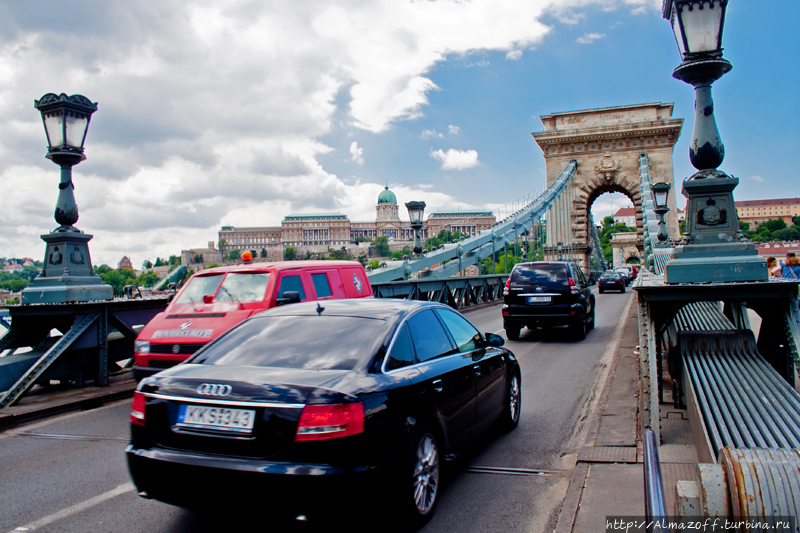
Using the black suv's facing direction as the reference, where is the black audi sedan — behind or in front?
behind

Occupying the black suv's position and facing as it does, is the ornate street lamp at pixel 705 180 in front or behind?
behind

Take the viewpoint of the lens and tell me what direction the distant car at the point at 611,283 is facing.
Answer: facing away from the viewer

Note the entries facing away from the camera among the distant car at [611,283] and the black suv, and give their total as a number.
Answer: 2

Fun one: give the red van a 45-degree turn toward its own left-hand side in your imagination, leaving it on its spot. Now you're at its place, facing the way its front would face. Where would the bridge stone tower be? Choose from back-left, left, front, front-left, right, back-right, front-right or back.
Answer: back-left

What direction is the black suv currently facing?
away from the camera

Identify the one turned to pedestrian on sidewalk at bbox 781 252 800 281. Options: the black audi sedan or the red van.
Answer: the black audi sedan

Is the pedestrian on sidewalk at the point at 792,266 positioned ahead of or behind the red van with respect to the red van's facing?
behind

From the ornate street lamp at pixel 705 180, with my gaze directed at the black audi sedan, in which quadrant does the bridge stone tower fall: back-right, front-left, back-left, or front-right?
back-right

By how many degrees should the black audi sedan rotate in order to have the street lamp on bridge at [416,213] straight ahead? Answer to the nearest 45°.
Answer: approximately 45° to its left

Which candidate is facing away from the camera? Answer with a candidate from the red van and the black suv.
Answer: the black suv

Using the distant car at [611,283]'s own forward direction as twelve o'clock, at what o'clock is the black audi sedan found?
The black audi sedan is roughly at 6 o'clock from the distant car.

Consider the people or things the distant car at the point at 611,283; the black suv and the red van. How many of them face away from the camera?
2

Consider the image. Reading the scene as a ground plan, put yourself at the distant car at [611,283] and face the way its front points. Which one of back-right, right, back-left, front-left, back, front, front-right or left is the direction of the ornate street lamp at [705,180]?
back

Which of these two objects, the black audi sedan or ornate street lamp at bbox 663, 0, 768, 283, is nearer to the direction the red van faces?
the black audi sedan

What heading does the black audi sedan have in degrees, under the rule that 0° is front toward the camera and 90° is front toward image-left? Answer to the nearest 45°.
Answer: approximately 225°
